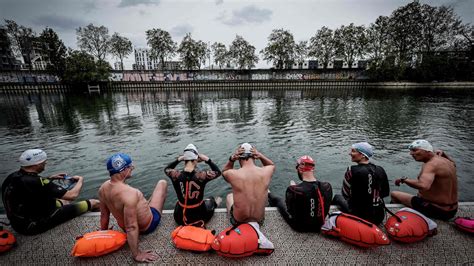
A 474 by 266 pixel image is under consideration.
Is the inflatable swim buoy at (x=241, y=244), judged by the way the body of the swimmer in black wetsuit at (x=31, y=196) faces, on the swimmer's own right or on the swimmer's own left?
on the swimmer's own right

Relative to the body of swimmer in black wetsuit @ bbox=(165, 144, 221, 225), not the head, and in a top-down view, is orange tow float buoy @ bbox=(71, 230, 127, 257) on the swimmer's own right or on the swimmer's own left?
on the swimmer's own left

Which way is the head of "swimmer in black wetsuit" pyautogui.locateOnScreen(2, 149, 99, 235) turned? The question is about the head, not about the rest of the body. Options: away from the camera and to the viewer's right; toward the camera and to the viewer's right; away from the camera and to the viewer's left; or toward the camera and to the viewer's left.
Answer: away from the camera and to the viewer's right

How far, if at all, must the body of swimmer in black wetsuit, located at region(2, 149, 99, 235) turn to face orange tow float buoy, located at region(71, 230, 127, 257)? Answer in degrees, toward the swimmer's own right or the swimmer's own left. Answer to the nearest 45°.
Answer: approximately 90° to the swimmer's own right

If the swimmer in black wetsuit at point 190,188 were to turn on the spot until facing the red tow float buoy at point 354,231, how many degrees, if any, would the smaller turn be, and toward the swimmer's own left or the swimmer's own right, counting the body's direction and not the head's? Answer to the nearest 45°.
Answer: approximately 135° to the swimmer's own right

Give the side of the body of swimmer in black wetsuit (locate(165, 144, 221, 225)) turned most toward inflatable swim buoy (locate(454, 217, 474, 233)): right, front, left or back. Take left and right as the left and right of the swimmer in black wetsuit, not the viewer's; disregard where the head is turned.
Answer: right

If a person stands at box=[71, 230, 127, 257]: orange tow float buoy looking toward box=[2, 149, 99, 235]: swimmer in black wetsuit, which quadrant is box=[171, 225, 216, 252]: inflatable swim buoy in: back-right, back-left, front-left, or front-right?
back-right

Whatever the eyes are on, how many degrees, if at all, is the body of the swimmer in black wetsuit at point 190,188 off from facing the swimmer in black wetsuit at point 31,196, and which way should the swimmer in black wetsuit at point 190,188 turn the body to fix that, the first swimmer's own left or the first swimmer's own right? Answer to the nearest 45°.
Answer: approximately 90° to the first swimmer's own left

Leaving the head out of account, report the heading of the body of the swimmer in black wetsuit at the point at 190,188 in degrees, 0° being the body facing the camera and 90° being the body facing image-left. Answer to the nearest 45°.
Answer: approximately 180°

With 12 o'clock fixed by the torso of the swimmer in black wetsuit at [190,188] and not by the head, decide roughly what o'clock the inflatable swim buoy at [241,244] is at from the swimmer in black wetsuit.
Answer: The inflatable swim buoy is roughly at 5 o'clock from the swimmer in black wetsuit.

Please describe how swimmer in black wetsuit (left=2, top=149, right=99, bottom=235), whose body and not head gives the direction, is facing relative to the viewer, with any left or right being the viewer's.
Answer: facing away from the viewer and to the right of the viewer
